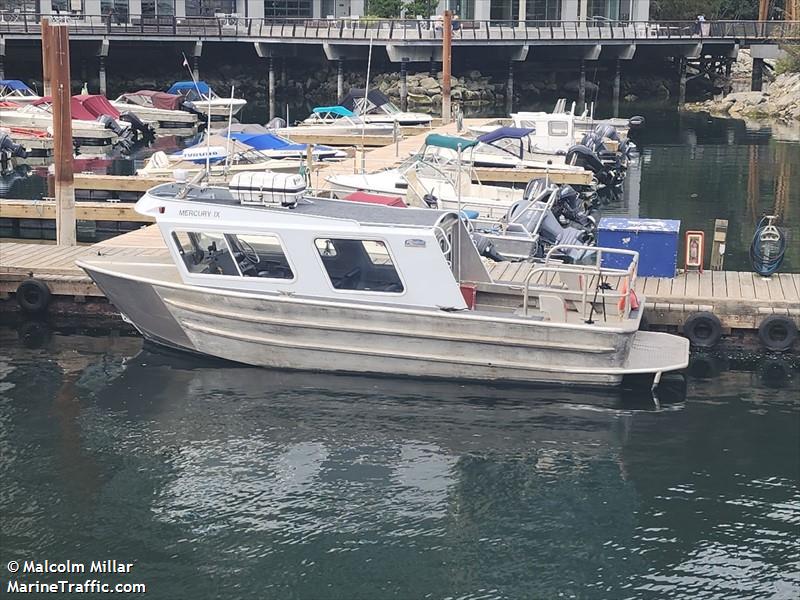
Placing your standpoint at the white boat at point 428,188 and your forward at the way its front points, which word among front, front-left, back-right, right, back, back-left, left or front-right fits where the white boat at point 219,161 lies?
front-right

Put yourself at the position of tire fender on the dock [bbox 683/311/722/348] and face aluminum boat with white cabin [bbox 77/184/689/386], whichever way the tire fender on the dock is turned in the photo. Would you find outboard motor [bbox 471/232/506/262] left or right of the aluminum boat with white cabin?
right

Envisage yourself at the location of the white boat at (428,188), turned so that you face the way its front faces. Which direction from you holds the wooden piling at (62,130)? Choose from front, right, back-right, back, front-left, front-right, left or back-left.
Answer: front-left

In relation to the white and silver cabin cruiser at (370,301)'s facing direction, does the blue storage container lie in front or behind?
behind

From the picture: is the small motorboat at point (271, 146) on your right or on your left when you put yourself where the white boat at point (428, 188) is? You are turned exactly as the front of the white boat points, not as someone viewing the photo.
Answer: on your right

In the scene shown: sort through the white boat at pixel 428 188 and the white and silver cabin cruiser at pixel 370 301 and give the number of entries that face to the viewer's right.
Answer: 0

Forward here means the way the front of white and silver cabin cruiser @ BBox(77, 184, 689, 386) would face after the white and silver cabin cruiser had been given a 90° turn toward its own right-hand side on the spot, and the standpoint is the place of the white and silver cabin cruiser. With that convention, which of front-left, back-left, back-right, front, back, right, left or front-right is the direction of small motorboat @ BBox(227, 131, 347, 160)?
front

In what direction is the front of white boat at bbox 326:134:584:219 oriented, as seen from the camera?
facing to the left of the viewer

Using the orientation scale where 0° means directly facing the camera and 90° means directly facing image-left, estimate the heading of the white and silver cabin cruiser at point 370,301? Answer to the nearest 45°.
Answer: approximately 90°

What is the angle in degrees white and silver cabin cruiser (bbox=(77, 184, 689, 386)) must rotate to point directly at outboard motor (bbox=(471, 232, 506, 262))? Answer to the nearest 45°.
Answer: approximately 135° to its right

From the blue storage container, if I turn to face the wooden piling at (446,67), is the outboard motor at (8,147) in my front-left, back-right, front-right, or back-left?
front-left

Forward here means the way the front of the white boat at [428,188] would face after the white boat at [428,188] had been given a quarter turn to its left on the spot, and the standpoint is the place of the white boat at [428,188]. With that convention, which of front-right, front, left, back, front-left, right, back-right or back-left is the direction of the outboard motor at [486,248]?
front

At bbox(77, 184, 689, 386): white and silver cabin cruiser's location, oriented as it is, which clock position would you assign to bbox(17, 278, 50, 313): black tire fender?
The black tire fender is roughly at 1 o'clock from the white and silver cabin cruiser.
